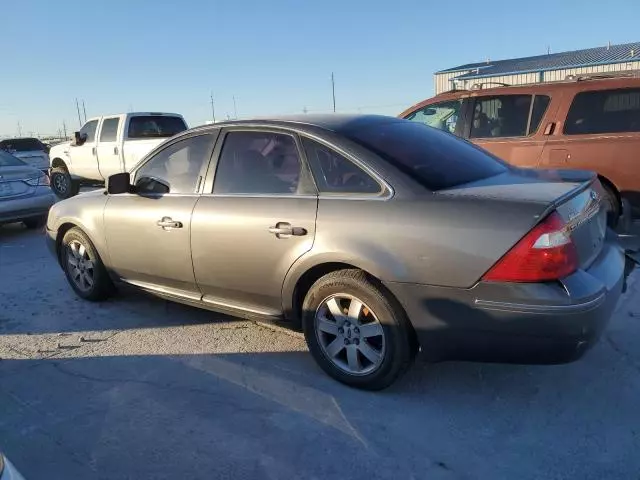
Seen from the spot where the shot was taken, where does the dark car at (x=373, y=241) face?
facing away from the viewer and to the left of the viewer

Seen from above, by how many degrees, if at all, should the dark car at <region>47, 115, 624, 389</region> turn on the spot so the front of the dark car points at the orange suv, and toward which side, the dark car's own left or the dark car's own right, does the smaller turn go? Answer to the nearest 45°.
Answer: approximately 90° to the dark car's own right

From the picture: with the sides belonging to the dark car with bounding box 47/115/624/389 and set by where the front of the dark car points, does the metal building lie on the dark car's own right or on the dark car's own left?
on the dark car's own right
